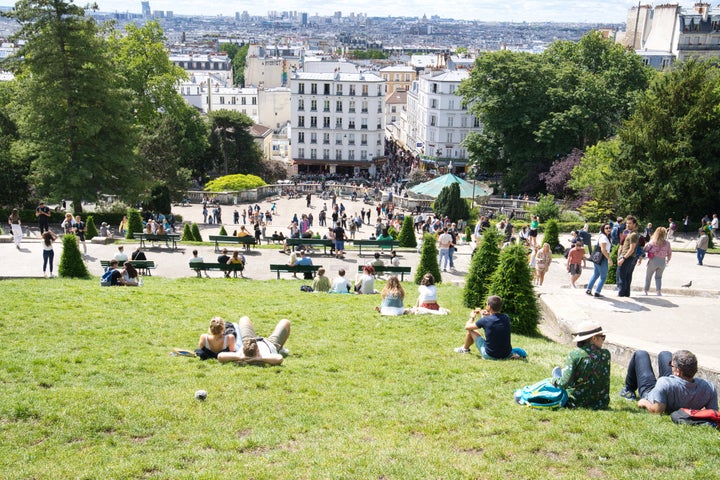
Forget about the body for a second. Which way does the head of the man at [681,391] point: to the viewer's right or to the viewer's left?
to the viewer's left

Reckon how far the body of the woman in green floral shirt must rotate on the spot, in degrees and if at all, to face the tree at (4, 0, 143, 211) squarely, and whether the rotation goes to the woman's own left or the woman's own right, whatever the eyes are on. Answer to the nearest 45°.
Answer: approximately 45° to the woman's own left

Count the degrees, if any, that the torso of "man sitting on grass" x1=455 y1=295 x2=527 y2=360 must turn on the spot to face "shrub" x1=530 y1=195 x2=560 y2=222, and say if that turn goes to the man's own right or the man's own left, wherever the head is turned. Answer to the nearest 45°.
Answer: approximately 45° to the man's own right

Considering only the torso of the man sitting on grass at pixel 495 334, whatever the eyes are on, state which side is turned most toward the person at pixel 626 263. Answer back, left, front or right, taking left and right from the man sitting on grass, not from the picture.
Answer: right

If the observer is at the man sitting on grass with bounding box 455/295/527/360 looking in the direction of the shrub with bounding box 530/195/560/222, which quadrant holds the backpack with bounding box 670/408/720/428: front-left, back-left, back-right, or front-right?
back-right

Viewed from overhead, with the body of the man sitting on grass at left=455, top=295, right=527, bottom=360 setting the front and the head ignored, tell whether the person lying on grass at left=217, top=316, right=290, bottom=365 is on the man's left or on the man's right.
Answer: on the man's left

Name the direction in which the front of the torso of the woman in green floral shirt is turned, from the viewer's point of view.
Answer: away from the camera

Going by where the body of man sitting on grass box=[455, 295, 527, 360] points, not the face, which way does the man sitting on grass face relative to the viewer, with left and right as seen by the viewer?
facing away from the viewer and to the left of the viewer

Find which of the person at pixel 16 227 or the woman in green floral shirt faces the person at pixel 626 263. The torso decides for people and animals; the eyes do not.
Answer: the woman in green floral shirt
